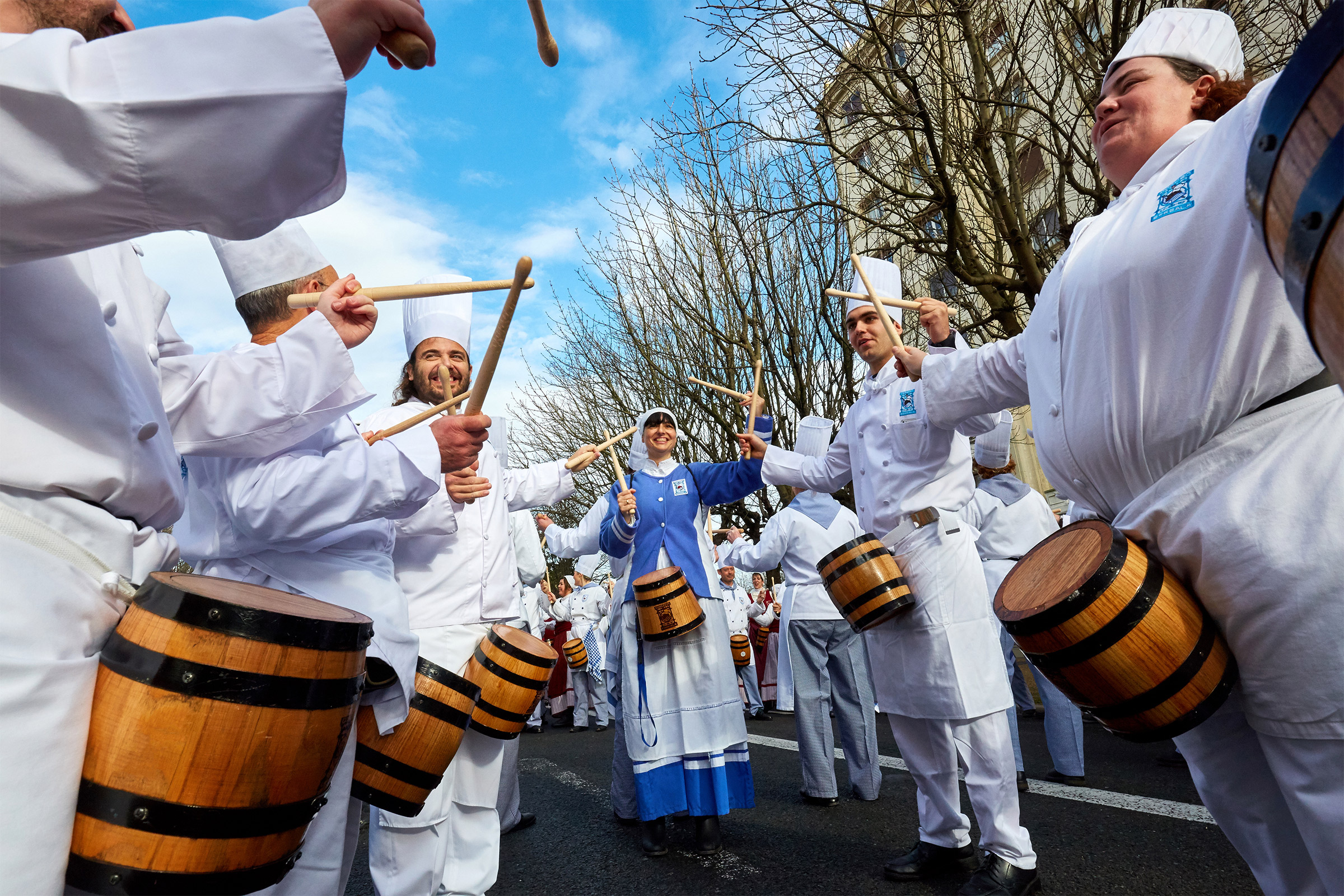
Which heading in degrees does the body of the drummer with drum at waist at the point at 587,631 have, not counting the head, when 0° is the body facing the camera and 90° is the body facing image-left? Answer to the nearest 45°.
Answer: approximately 45°

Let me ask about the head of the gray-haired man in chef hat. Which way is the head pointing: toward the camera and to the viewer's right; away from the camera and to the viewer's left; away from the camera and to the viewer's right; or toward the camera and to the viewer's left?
away from the camera and to the viewer's right

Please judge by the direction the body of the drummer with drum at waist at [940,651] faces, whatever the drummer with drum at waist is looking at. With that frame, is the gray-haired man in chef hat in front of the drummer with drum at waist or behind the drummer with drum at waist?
in front

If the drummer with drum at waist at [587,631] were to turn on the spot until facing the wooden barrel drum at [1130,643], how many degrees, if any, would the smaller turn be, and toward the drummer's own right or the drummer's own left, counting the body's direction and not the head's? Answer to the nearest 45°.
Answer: approximately 45° to the drummer's own left

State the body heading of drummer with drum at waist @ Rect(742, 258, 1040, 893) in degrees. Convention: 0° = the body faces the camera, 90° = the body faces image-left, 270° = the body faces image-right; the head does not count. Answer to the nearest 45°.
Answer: approximately 45°

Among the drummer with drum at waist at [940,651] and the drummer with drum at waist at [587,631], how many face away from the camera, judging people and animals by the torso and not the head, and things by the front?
0

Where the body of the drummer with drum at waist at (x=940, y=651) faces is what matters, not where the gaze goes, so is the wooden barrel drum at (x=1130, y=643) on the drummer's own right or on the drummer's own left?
on the drummer's own left

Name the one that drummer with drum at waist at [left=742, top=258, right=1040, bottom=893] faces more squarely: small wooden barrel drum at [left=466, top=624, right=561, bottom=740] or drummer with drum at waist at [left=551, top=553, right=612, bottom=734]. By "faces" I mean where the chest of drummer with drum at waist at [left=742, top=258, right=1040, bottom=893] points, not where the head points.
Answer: the small wooden barrel drum

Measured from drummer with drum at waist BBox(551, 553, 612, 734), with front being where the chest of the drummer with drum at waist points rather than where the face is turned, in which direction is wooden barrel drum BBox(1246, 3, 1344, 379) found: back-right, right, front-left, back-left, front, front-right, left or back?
front-left

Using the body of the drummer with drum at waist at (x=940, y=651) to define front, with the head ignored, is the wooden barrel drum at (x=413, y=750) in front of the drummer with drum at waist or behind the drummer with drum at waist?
in front
